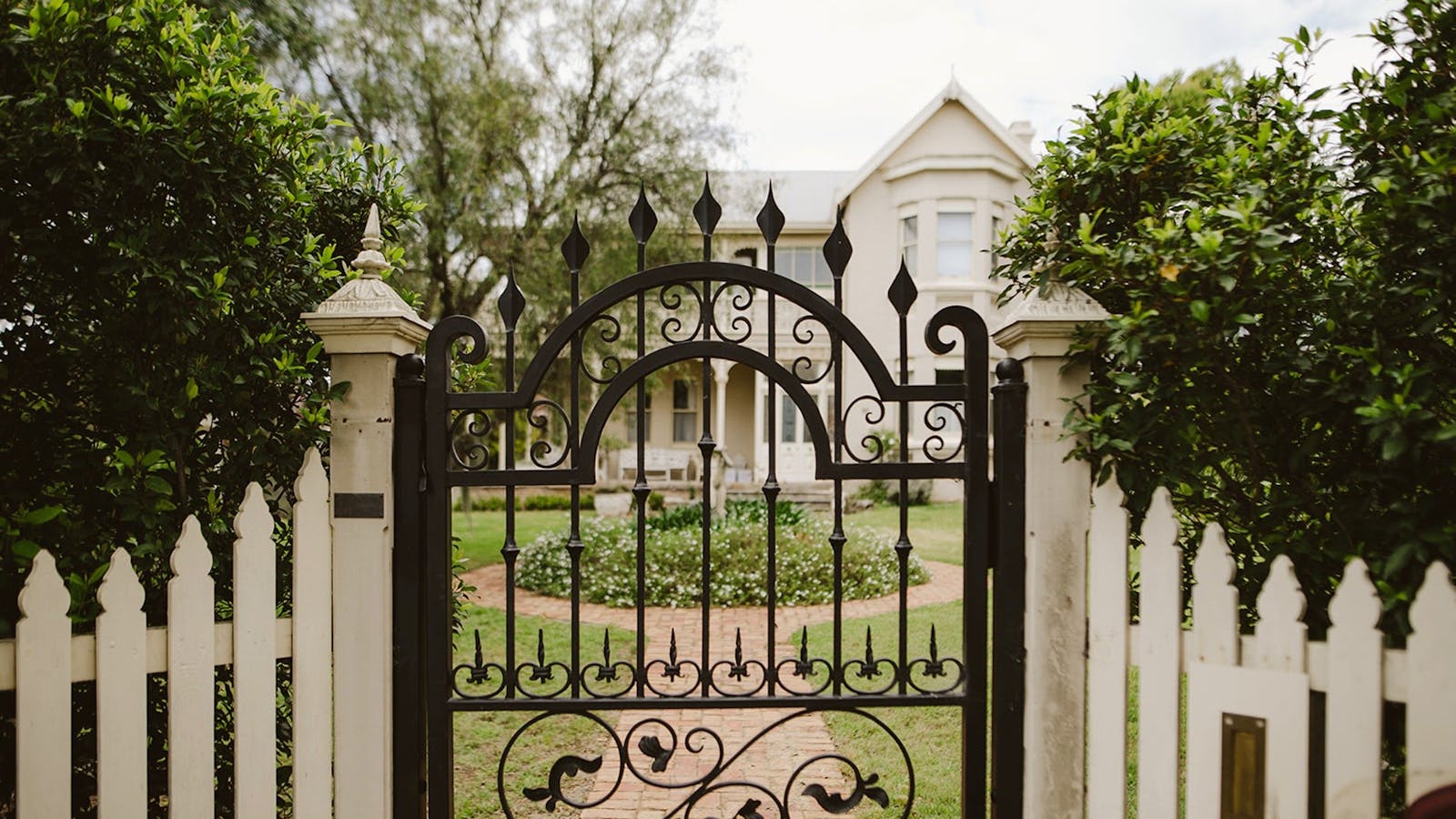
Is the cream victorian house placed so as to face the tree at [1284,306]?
yes

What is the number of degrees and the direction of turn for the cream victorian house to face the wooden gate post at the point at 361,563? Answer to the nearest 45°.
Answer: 0° — it already faces it

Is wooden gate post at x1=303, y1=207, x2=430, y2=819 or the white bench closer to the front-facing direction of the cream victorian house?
the wooden gate post

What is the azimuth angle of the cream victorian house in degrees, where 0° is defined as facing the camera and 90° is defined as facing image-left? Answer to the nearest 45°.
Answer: approximately 0°

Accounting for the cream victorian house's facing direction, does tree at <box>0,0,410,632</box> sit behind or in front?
in front

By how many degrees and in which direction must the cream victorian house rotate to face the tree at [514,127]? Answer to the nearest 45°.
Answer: approximately 45° to its right

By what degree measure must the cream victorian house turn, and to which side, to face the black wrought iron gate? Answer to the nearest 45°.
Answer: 0° — it already faces it
